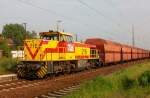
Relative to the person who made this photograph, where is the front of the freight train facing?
facing the viewer and to the left of the viewer

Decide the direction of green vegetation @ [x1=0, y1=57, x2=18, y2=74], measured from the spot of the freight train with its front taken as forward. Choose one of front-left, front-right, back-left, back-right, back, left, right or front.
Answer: right

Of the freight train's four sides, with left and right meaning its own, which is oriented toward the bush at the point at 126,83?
left

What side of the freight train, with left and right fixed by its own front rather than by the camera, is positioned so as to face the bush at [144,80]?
left

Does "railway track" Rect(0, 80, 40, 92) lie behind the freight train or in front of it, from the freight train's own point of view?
in front

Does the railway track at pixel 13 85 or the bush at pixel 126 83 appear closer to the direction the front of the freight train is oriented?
the railway track

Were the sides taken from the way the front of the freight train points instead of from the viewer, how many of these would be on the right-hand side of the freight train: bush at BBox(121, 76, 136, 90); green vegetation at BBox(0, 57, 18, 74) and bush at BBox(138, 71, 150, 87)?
1
